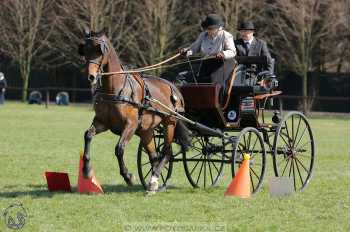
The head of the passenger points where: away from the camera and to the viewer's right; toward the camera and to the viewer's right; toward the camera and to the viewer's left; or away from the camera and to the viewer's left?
toward the camera and to the viewer's left

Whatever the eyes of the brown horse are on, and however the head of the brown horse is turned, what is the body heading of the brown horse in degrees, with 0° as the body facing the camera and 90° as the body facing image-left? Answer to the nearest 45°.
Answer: approximately 45°

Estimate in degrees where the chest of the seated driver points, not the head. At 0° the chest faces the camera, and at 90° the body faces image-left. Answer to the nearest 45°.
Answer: approximately 45°

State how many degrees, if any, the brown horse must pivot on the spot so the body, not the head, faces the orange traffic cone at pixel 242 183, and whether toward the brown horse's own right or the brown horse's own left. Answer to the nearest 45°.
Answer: approximately 135° to the brown horse's own left

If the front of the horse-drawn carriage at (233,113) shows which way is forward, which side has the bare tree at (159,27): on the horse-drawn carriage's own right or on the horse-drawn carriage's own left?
on the horse-drawn carriage's own right

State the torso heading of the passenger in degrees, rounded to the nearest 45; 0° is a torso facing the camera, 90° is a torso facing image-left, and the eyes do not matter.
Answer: approximately 45°

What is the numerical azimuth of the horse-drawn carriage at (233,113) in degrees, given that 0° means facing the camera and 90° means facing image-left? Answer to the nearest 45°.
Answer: approximately 45°

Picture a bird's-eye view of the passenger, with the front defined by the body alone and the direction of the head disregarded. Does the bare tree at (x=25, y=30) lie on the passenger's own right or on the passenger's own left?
on the passenger's own right

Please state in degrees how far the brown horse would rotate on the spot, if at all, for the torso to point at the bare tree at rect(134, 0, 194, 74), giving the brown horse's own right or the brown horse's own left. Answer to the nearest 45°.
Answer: approximately 135° to the brown horse's own right
